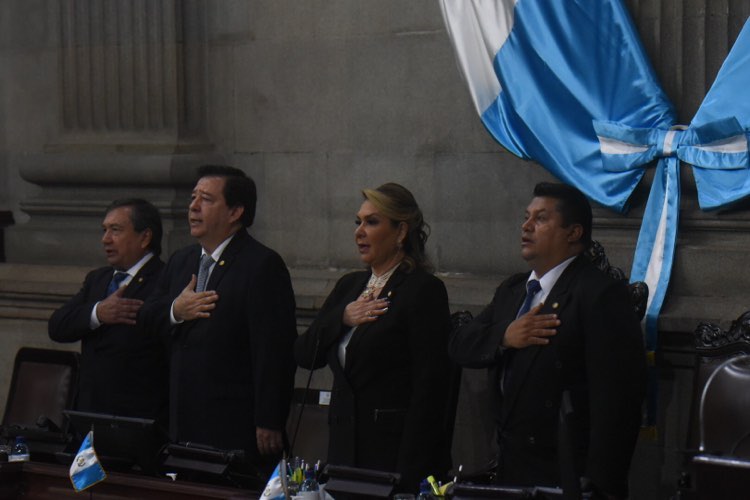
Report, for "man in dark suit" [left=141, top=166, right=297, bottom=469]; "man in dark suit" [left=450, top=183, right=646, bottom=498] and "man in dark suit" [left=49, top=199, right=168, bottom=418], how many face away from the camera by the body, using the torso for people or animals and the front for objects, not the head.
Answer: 0

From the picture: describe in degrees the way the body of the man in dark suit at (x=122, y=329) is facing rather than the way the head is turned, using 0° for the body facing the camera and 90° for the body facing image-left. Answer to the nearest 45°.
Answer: approximately 45°

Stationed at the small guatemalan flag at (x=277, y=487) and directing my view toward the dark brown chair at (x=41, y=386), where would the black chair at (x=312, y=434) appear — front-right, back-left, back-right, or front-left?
front-right

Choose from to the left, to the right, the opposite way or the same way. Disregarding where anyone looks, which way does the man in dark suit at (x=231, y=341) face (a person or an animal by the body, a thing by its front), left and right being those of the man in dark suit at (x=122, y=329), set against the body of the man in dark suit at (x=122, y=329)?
the same way

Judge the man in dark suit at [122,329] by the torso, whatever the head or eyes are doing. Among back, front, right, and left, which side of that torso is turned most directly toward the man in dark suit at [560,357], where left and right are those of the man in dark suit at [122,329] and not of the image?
left

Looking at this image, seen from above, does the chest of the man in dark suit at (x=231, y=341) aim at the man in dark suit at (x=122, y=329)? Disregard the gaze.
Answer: no

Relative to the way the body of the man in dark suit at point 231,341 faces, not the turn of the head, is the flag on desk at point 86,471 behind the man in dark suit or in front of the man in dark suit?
in front

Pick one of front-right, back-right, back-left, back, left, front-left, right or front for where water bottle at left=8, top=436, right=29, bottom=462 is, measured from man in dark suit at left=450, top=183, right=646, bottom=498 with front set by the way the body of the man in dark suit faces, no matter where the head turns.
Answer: front-right

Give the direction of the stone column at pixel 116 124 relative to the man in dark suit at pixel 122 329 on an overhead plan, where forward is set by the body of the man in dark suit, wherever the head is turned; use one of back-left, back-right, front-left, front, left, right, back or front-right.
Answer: back-right

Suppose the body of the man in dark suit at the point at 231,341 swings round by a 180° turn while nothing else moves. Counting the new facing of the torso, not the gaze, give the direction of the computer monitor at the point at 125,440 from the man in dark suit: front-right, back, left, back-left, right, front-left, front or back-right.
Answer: back

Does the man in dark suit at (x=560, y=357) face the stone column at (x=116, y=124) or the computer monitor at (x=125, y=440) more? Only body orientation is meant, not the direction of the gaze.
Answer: the computer monitor

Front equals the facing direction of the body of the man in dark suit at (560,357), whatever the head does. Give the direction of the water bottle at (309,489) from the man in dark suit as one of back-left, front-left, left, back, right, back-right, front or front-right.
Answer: front

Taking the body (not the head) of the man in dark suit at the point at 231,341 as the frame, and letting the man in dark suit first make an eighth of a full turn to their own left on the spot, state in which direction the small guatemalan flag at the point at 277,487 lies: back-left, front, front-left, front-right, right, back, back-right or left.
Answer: front

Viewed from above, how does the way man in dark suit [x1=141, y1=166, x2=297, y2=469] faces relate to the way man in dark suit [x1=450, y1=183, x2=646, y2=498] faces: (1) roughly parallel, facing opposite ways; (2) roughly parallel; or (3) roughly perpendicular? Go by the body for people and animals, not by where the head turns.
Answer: roughly parallel
